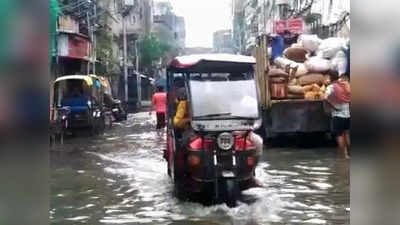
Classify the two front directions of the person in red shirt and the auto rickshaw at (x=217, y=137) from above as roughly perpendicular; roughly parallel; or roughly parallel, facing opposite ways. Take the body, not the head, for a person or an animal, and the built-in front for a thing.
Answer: roughly parallel, facing opposite ways

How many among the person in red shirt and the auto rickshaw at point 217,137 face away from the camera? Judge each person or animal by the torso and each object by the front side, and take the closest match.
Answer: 1

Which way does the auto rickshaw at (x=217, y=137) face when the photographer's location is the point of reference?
facing the viewer

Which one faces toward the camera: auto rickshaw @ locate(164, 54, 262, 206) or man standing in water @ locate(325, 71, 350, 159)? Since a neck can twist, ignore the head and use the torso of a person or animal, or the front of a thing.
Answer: the auto rickshaw

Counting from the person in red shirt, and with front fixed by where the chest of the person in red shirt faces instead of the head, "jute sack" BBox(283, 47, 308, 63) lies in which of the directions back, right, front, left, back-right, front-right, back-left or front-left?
back-right

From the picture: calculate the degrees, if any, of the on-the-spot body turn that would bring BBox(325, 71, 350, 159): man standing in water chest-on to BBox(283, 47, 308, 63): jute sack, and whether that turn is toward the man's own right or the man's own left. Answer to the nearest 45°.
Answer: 0° — they already face it

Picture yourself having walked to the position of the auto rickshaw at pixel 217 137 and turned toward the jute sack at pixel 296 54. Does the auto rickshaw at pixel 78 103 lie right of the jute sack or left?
left

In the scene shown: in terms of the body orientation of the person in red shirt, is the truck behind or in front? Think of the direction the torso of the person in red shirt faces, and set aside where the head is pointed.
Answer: behind

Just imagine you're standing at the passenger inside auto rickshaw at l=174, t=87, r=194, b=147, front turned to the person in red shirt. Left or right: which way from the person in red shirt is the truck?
right

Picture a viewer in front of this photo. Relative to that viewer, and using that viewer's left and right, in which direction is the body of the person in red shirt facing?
facing away from the viewer

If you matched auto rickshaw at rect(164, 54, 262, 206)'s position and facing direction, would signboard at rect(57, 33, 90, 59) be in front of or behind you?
behind
